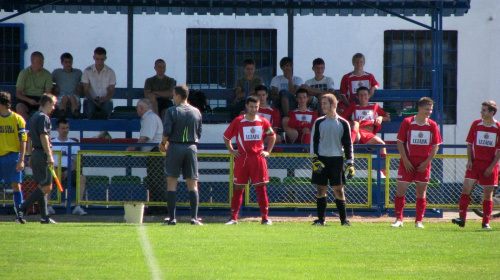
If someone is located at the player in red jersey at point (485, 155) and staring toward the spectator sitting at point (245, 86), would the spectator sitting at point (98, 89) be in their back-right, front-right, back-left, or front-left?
front-left

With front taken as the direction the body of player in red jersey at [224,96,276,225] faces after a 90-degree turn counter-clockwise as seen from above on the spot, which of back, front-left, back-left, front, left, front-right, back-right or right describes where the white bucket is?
back

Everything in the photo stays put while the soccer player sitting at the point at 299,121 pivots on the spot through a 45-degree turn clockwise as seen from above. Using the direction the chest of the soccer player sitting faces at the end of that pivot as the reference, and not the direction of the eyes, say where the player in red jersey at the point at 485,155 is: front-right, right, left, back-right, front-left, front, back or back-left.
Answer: left

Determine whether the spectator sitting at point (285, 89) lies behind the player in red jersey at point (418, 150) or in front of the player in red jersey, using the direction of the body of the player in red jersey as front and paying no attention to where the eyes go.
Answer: behind

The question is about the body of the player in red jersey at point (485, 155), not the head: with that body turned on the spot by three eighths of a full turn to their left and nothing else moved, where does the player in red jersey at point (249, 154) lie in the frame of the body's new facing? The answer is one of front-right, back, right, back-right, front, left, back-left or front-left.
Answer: back-left

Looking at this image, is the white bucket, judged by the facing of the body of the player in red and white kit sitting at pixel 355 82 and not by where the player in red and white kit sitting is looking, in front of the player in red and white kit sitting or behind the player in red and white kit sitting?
in front

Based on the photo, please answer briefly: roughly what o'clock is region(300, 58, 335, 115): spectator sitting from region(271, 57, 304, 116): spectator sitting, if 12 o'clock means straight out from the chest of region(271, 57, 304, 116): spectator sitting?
region(300, 58, 335, 115): spectator sitting is roughly at 9 o'clock from region(271, 57, 304, 116): spectator sitting.

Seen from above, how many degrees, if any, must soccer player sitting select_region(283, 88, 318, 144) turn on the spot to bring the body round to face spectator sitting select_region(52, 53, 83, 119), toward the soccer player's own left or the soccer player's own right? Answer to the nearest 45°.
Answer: approximately 90° to the soccer player's own right

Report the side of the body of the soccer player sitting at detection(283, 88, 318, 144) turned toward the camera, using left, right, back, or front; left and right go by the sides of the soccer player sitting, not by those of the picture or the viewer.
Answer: front

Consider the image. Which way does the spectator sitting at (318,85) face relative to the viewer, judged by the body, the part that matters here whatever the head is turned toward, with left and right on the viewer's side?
facing the viewer

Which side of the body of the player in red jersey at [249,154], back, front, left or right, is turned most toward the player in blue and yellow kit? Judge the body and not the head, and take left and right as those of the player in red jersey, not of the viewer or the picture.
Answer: right

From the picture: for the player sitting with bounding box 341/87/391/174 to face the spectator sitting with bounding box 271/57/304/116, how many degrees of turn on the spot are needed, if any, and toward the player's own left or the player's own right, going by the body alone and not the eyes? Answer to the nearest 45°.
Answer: approximately 135° to the player's own right

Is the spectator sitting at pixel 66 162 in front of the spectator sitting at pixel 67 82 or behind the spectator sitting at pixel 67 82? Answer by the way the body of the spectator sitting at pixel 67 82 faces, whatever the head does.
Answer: in front

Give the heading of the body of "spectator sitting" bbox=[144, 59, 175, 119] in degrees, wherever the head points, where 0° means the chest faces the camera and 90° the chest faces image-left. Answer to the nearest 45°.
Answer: approximately 0°

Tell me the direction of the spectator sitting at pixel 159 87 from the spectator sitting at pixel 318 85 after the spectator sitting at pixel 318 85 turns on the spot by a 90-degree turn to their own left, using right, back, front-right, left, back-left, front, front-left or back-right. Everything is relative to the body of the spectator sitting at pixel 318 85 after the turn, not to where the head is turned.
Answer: back

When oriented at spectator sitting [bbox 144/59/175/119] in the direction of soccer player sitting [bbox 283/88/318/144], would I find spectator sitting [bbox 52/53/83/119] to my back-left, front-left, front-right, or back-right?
back-right

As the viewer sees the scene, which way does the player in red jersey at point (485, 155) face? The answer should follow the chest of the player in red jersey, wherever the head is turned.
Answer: toward the camera

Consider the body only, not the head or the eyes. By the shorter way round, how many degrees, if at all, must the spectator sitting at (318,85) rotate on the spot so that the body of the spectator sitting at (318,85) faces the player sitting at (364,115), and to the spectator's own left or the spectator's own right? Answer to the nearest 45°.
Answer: approximately 45° to the spectator's own left

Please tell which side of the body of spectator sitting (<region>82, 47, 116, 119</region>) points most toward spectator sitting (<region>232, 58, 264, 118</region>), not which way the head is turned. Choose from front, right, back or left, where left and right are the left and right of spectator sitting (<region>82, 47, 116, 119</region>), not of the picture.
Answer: left
